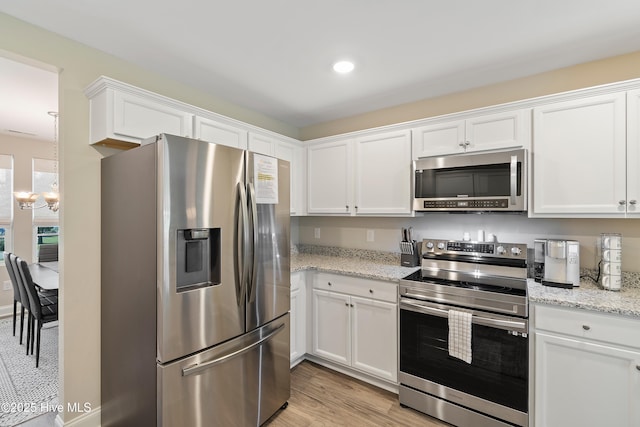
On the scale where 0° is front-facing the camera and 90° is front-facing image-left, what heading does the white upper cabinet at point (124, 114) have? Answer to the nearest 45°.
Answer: approximately 315°

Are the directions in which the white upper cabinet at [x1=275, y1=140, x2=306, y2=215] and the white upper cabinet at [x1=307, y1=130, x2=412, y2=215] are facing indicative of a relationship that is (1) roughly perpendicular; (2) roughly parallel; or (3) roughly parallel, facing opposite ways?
roughly perpendicular

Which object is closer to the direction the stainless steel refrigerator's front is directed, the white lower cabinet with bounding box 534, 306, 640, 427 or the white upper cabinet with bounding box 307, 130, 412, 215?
the white lower cabinet

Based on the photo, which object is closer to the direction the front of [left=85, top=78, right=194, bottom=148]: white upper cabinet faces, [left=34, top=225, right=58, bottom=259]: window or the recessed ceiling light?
the recessed ceiling light

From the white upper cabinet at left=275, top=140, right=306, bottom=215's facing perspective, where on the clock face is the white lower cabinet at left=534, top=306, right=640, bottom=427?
The white lower cabinet is roughly at 12 o'clock from the white upper cabinet.

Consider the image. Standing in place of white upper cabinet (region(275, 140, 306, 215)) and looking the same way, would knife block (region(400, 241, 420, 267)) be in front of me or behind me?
in front

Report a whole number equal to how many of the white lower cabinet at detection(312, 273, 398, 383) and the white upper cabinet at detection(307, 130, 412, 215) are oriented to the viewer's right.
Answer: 0

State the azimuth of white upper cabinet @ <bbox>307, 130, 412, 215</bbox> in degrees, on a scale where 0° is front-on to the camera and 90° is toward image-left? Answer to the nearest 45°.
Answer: approximately 45°

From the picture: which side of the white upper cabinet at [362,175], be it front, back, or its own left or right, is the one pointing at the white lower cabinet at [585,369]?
left

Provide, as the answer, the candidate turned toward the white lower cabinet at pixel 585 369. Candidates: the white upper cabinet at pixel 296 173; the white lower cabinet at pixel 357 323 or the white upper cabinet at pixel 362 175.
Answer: the white upper cabinet at pixel 296 173

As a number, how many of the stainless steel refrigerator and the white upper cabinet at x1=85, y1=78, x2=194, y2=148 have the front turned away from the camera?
0

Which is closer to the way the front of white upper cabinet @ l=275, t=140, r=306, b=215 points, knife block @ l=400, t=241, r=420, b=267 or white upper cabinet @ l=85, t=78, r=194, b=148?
the knife block

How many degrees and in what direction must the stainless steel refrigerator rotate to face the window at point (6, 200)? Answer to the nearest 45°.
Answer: approximately 180°
